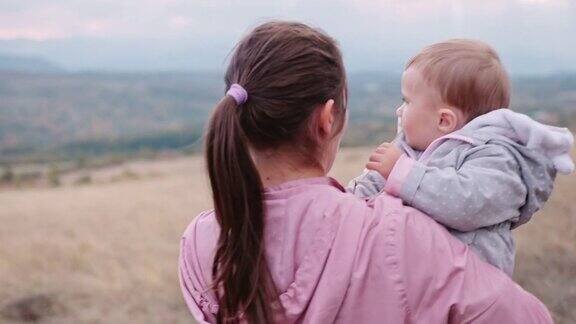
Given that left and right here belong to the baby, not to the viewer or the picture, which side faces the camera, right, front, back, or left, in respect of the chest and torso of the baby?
left

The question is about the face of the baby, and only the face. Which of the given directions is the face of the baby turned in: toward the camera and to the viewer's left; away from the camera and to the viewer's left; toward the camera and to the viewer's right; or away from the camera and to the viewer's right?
away from the camera and to the viewer's left
